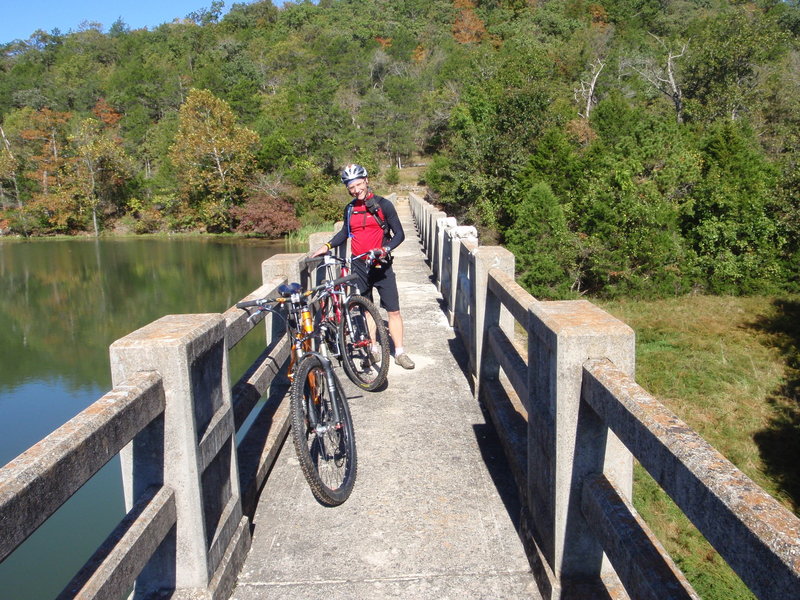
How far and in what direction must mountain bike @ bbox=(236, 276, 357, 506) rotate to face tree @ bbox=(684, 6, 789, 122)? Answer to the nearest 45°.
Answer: approximately 135° to its left

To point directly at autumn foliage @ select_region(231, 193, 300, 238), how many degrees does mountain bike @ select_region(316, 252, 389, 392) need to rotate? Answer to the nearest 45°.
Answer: approximately 135° to its left

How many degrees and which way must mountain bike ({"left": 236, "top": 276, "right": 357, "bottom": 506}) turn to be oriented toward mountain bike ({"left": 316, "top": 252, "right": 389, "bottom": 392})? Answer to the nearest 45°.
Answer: approximately 180°

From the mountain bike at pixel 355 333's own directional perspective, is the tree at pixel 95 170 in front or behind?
behind

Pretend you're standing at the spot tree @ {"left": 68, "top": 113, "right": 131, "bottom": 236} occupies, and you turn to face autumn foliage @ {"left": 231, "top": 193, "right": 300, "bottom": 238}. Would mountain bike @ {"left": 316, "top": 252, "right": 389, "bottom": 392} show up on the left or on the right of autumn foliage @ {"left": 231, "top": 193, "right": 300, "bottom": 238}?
right

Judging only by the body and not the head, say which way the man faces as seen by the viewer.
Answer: toward the camera

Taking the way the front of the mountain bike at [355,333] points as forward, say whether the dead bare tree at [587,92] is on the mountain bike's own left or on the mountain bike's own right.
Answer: on the mountain bike's own left

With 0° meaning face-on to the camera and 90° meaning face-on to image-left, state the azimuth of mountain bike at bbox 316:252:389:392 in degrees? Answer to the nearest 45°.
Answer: approximately 315°

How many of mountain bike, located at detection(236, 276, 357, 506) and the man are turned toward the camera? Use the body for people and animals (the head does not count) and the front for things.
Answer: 2

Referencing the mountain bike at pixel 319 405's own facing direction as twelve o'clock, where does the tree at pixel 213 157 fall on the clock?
The tree is roughly at 6 o'clock from the mountain bike.
